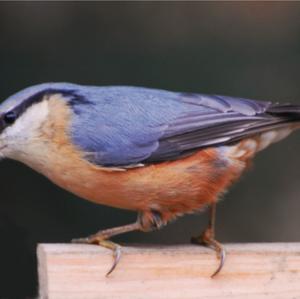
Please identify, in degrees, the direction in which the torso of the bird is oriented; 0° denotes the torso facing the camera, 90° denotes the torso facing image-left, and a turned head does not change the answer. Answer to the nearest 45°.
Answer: approximately 90°
